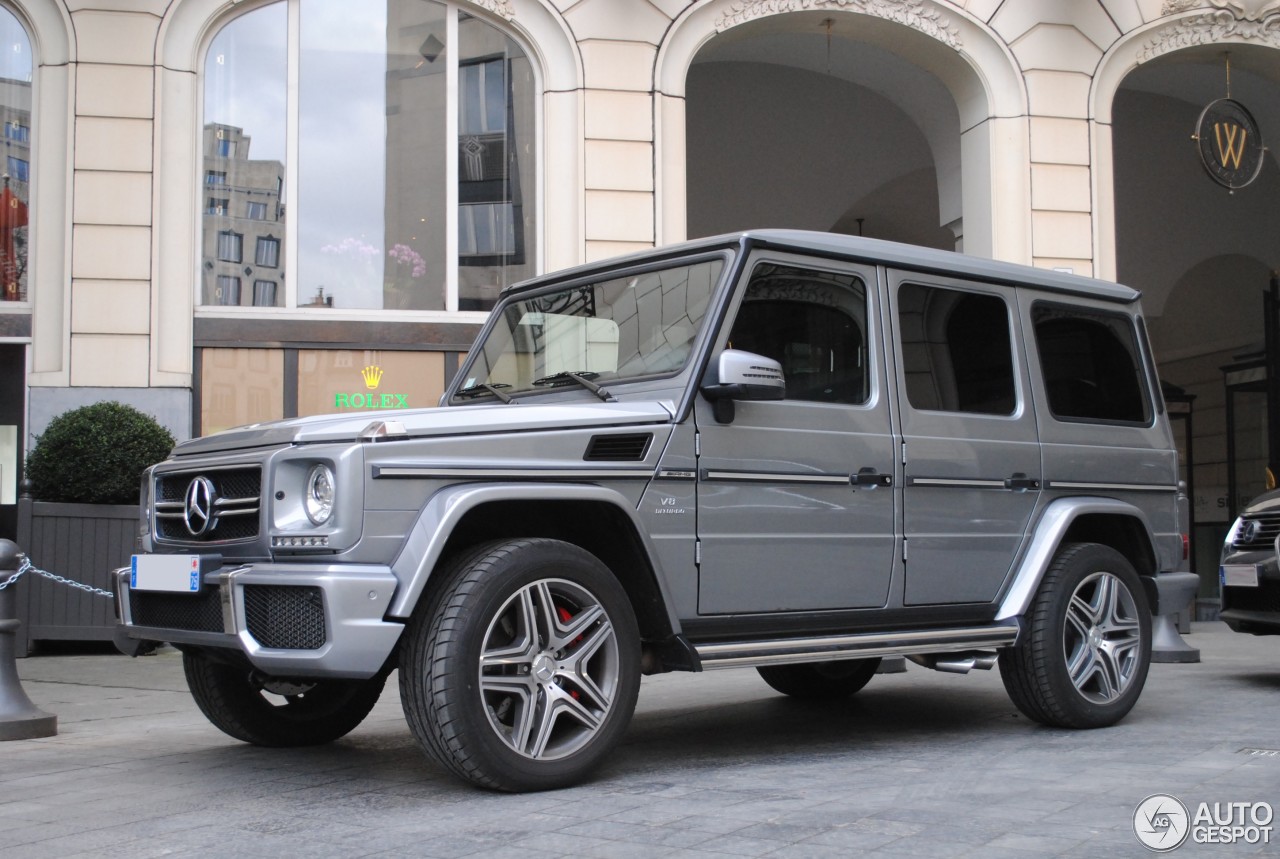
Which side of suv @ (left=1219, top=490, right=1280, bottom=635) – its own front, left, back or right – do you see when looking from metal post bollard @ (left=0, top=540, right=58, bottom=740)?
front

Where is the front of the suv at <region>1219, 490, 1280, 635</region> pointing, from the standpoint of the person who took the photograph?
facing the viewer and to the left of the viewer

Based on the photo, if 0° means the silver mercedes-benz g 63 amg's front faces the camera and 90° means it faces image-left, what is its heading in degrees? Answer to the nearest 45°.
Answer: approximately 45°

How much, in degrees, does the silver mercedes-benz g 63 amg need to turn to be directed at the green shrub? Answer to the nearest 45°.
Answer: approximately 90° to its right

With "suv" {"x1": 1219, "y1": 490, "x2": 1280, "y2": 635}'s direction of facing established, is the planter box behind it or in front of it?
in front

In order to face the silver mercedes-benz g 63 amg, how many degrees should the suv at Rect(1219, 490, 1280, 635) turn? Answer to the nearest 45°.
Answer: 0° — it already faces it

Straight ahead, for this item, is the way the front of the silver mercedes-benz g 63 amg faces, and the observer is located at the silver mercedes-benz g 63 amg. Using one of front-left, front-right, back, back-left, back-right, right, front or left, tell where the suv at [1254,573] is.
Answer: back

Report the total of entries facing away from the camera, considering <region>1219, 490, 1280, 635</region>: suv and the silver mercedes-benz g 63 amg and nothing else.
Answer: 0
